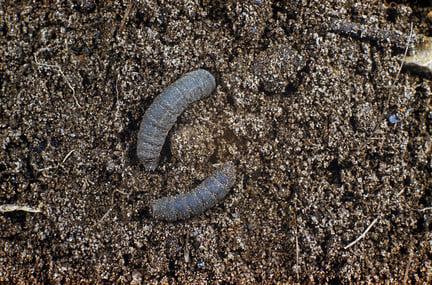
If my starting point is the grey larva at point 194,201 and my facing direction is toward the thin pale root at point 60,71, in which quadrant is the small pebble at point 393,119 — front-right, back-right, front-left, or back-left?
back-right
